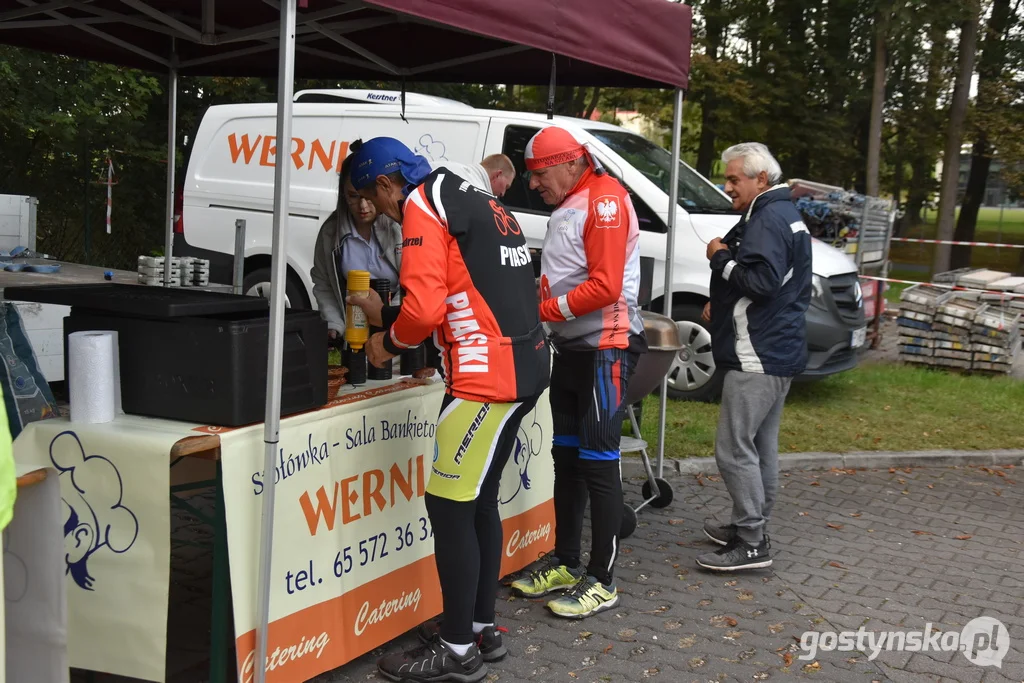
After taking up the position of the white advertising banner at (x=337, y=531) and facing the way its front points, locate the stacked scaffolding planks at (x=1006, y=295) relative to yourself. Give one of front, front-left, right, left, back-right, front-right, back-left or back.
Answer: left

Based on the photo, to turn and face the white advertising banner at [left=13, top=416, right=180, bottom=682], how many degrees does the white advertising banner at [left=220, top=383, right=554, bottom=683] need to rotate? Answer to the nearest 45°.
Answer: approximately 90° to its right

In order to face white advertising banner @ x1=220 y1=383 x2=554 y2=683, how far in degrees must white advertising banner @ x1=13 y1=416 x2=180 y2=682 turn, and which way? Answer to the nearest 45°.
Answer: approximately 90° to its left

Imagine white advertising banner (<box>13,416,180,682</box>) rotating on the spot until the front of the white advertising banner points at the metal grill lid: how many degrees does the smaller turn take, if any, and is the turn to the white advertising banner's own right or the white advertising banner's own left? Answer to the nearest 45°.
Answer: approximately 90° to the white advertising banner's own left

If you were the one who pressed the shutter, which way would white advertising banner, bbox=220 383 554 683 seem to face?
facing the viewer and to the right of the viewer

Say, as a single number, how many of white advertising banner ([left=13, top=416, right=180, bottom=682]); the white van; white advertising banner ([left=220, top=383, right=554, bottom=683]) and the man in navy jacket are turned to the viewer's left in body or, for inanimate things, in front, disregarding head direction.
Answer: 1

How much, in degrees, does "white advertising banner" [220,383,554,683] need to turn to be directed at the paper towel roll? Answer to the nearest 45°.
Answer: approximately 135° to its right

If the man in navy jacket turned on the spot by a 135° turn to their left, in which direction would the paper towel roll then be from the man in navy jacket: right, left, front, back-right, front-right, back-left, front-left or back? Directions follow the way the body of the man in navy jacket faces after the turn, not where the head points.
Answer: right

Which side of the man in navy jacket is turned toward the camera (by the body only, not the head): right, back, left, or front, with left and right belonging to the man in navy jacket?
left

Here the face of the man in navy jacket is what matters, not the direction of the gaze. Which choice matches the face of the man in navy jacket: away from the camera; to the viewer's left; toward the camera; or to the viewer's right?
to the viewer's left

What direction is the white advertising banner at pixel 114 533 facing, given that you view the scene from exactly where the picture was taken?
facing the viewer
